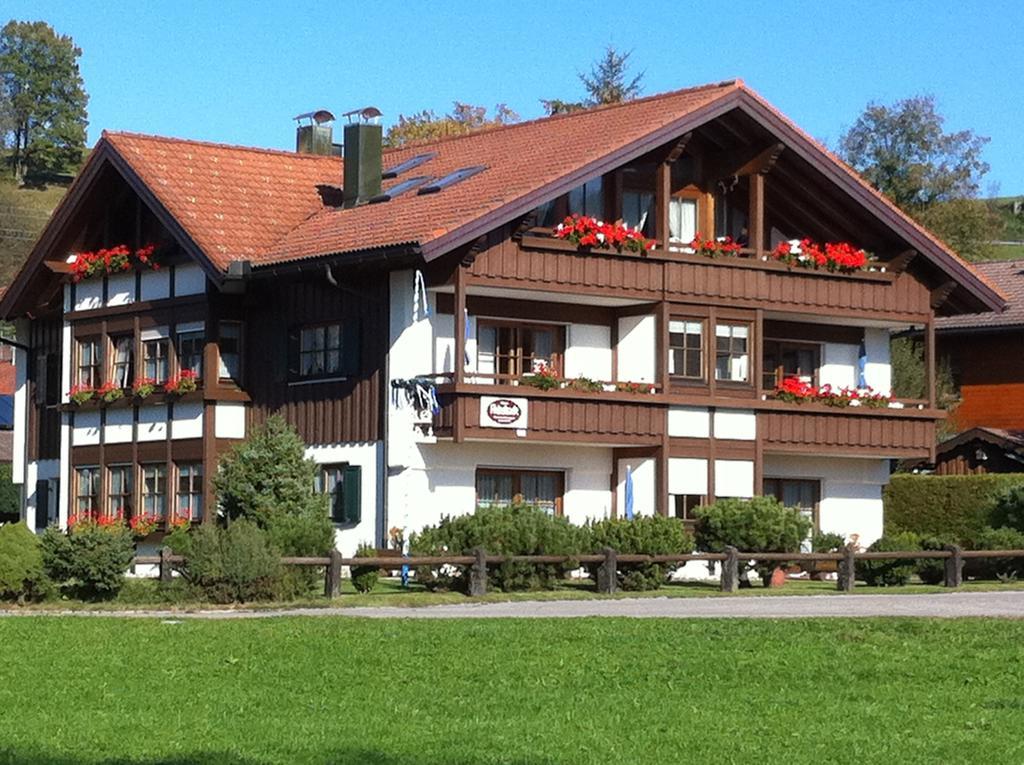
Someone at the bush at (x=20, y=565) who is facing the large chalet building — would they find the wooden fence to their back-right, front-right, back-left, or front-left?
front-right

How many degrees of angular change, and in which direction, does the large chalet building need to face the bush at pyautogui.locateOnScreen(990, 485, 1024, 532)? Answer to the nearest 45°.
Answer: approximately 45° to its left

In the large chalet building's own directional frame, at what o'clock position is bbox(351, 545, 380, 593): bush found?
The bush is roughly at 2 o'clock from the large chalet building.

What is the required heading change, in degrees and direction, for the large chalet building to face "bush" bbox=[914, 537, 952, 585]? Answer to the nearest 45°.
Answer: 0° — it already faces it

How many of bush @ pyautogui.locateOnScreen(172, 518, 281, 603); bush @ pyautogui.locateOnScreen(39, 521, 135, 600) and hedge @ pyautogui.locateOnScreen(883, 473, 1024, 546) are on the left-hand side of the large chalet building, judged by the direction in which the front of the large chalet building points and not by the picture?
1

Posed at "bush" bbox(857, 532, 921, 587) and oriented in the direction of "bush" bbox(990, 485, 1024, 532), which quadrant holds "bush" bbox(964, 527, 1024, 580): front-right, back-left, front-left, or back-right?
front-right

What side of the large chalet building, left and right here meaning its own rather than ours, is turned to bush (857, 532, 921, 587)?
front

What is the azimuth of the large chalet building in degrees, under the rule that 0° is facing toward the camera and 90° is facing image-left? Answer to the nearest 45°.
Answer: approximately 315°

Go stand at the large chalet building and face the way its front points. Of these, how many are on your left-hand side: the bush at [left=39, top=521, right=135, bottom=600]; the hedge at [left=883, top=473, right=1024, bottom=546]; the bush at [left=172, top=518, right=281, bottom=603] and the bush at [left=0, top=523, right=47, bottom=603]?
1

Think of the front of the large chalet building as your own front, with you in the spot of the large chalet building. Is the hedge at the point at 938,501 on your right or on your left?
on your left
